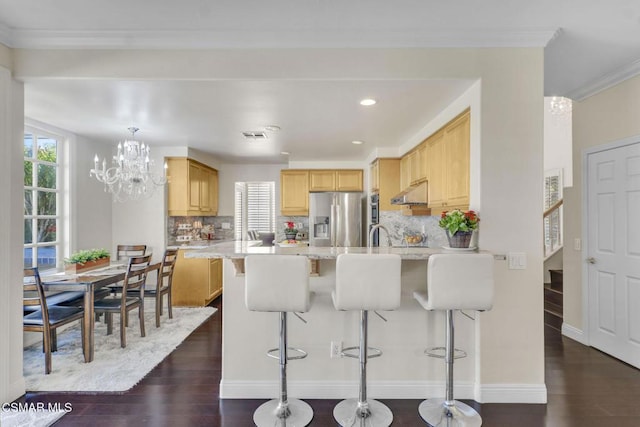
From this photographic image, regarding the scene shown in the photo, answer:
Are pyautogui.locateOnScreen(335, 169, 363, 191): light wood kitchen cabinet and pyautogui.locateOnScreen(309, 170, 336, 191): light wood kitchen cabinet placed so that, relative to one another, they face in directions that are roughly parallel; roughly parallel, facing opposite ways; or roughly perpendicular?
roughly parallel

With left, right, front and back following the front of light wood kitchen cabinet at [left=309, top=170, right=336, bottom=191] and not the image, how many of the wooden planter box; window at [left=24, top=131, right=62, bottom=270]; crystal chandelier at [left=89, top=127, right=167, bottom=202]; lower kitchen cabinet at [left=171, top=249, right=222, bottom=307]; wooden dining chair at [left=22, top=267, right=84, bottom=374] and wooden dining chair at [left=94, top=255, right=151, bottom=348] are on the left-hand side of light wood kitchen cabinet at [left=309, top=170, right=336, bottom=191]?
0

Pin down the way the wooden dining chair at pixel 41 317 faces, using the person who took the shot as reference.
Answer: facing away from the viewer and to the right of the viewer

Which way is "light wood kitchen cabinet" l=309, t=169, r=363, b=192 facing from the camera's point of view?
toward the camera

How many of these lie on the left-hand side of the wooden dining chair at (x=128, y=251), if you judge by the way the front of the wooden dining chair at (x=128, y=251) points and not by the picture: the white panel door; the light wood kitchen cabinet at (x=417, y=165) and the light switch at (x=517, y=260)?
3

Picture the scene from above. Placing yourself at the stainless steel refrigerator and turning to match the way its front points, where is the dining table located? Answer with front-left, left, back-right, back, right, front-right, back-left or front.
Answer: front-right

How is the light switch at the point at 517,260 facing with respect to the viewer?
toward the camera

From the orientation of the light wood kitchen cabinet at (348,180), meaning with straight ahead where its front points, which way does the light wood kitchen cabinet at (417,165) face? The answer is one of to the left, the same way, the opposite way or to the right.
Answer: to the right

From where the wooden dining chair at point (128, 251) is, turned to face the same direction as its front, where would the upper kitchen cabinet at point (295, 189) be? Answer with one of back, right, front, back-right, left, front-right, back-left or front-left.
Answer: back-left

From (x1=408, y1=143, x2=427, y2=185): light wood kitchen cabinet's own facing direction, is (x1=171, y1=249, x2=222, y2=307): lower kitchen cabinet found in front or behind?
in front

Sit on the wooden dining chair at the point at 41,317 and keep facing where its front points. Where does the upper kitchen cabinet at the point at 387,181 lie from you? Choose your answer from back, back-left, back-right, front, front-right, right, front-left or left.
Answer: front-right

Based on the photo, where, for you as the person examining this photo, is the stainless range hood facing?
facing to the left of the viewer

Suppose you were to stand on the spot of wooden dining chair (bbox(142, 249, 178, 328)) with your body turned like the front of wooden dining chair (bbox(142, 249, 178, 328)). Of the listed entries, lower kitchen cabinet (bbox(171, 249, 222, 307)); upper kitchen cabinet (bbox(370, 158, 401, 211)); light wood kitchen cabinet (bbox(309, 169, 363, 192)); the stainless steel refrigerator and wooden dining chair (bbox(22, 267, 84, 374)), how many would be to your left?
1

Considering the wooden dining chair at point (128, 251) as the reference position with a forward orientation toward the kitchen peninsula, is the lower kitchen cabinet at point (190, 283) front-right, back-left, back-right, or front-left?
front-left

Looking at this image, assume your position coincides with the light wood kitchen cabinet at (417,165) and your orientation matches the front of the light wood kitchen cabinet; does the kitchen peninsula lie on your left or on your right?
on your left

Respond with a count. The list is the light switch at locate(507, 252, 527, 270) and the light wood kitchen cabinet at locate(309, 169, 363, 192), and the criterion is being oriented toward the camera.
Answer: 2

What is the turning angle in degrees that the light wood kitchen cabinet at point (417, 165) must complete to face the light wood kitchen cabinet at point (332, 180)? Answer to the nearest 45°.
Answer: approximately 45° to its right

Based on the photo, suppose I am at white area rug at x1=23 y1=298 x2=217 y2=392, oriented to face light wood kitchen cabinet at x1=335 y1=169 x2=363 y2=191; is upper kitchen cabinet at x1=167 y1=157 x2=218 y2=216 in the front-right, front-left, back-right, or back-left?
front-left
